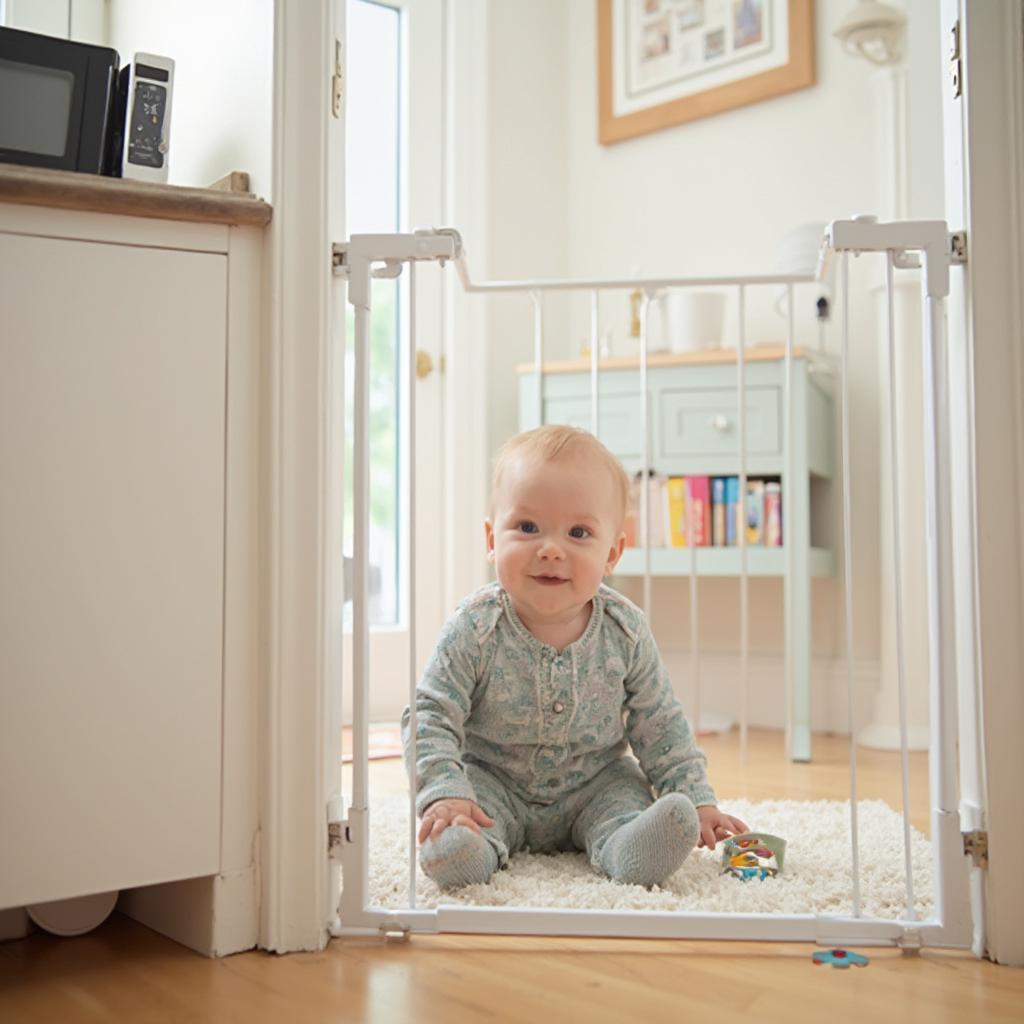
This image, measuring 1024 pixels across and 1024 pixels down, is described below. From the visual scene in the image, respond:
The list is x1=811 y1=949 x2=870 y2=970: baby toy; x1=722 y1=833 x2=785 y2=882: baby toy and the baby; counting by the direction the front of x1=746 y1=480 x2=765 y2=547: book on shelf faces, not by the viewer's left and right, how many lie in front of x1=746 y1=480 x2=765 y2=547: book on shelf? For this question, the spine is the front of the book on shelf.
3

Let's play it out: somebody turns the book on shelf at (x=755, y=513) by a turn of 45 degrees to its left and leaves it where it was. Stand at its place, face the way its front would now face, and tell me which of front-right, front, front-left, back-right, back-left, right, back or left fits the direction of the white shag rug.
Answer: front-right

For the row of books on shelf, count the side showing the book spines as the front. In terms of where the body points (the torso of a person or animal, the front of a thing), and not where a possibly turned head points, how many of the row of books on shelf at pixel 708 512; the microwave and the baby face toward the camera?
3

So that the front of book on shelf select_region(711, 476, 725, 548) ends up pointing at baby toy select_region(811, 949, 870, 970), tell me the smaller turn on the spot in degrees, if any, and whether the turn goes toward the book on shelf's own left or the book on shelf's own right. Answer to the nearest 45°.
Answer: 0° — it already faces it

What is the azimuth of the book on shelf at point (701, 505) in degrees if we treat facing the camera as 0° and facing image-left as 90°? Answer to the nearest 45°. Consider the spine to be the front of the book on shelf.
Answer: approximately 0°

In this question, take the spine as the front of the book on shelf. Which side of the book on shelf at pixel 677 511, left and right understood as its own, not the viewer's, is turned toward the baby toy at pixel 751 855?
front

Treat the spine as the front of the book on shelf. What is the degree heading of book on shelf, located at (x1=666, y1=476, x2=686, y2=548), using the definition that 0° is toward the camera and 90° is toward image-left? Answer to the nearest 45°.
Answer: approximately 0°

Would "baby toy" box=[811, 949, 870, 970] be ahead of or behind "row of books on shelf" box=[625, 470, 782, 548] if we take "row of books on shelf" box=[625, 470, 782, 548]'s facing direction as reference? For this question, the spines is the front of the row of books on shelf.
ahead

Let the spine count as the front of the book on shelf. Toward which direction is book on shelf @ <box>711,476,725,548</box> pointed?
toward the camera

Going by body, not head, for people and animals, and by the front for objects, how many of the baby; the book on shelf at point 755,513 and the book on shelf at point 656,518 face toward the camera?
3

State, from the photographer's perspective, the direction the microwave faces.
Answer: facing the viewer

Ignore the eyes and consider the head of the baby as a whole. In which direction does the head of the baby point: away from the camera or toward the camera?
toward the camera

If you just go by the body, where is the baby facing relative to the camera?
toward the camera
